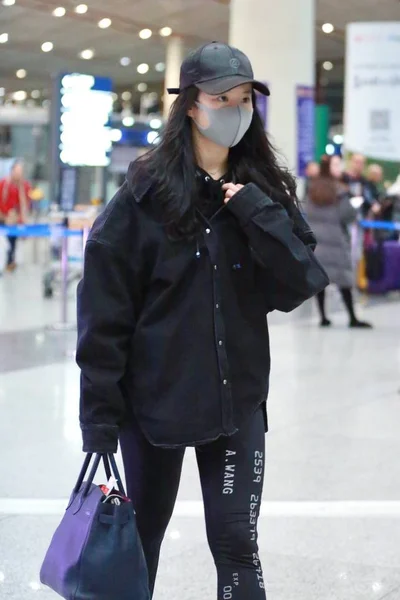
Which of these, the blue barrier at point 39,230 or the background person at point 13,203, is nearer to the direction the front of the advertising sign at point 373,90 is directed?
the blue barrier

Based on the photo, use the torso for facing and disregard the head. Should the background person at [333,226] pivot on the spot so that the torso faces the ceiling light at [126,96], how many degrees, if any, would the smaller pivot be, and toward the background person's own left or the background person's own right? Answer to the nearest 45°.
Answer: approximately 90° to the background person's own left

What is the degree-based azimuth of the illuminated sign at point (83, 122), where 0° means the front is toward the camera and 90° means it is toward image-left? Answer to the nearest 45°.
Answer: approximately 0°

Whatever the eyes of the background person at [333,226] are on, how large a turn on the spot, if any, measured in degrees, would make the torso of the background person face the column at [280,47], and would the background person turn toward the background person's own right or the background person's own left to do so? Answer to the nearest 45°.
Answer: approximately 90° to the background person's own left

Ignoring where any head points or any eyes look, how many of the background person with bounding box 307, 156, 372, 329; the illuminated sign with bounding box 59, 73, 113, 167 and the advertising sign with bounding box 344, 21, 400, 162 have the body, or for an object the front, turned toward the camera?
2

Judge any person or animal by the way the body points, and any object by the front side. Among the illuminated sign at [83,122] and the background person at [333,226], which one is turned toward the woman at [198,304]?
the illuminated sign

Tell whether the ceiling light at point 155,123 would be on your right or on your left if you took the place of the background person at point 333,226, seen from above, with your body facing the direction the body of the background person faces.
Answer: on your left

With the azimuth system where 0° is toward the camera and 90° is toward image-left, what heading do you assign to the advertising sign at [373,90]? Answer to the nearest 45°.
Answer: approximately 0°

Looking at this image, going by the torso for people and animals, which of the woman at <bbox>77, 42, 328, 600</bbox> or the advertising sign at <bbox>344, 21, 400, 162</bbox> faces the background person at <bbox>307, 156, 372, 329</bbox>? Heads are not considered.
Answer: the advertising sign
